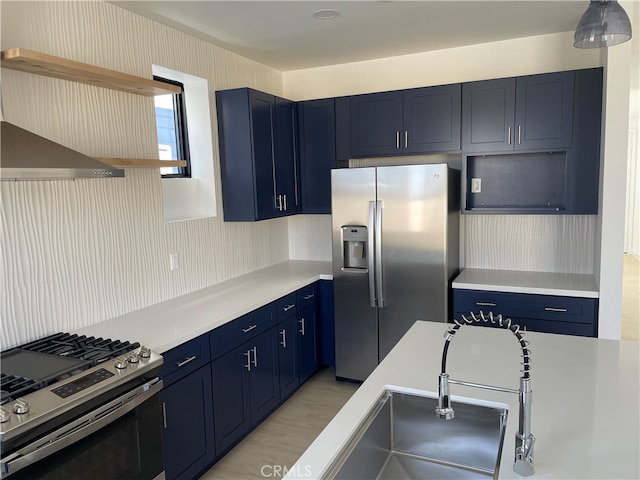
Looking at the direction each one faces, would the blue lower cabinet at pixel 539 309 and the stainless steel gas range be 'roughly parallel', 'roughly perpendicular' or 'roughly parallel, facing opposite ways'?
roughly perpendicular

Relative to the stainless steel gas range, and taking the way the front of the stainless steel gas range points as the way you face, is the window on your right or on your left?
on your left

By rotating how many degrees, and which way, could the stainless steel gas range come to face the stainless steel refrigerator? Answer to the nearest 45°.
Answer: approximately 45° to its left

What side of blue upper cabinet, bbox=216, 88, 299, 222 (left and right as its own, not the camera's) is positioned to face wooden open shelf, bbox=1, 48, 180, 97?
right

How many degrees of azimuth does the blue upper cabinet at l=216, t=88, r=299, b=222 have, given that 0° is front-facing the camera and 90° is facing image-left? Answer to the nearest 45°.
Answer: approximately 315°

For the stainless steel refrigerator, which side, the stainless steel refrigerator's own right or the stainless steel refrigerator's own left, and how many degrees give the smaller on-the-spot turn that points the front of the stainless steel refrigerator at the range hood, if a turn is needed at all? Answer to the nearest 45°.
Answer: approximately 45° to the stainless steel refrigerator's own right

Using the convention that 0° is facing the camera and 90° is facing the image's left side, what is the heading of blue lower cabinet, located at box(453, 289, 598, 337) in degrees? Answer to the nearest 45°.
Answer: approximately 0°

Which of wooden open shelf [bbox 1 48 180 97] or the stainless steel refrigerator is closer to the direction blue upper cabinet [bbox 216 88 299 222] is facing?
the stainless steel refrigerator

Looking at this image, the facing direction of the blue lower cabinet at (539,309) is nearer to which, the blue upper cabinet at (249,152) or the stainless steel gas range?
the stainless steel gas range

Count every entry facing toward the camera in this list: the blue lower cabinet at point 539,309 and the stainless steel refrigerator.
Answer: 2

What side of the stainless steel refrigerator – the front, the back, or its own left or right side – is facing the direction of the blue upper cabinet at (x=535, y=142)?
left

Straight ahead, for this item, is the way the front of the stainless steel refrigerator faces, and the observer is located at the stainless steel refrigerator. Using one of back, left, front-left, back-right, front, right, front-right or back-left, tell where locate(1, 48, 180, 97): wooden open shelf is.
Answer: front-right
